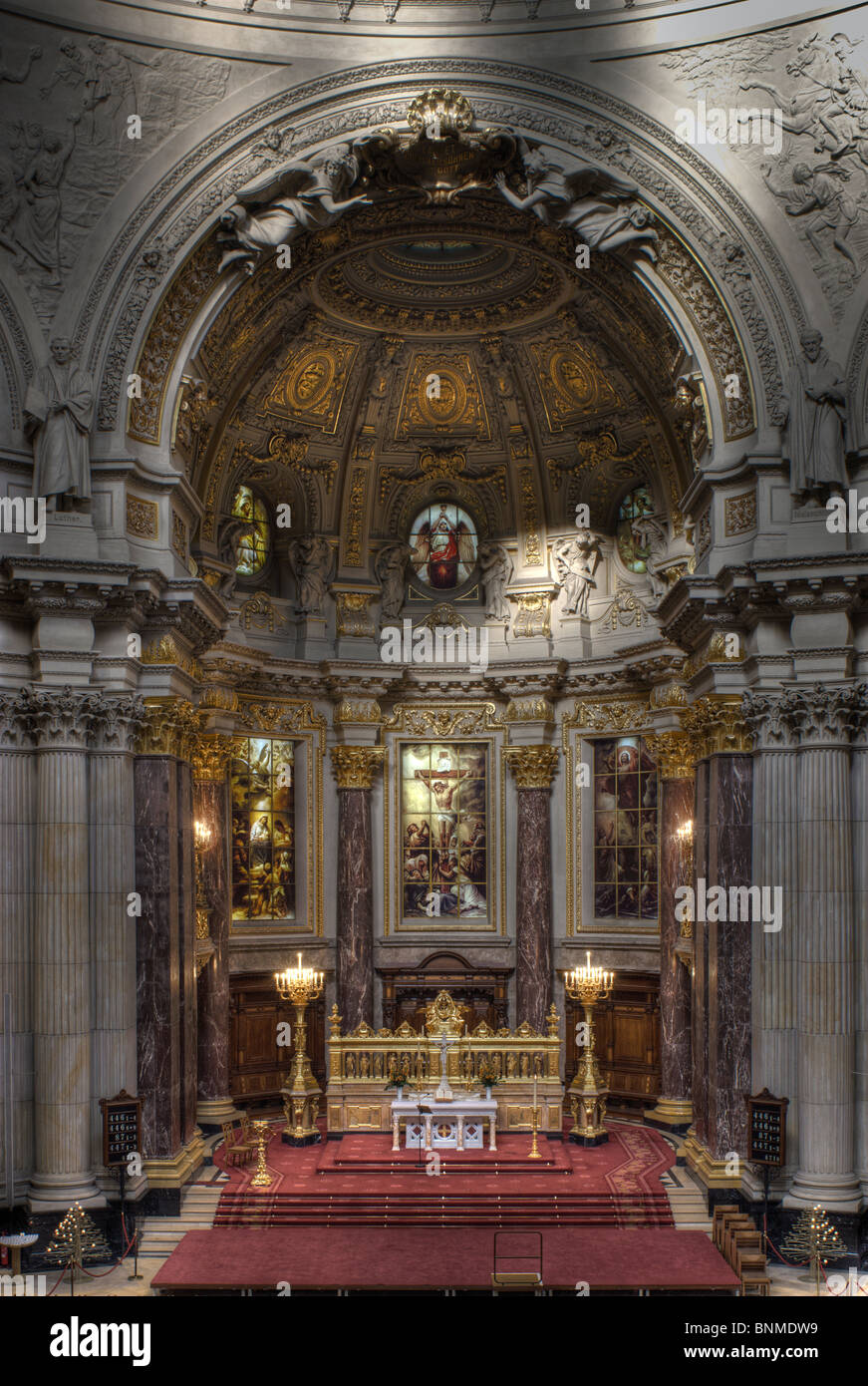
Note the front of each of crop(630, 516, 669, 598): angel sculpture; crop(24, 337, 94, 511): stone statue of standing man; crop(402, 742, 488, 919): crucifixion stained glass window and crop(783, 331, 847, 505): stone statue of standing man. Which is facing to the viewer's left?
the angel sculpture

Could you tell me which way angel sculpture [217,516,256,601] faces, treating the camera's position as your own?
facing to the right of the viewer

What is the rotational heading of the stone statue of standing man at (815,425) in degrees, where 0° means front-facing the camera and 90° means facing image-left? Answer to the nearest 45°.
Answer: approximately 0°

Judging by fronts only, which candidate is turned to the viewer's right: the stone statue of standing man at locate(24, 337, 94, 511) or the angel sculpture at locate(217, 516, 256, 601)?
the angel sculpture

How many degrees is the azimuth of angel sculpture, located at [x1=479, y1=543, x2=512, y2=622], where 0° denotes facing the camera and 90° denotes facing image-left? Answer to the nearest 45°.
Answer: approximately 0°

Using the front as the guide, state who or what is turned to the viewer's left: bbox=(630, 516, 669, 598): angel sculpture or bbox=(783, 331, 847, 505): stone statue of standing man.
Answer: the angel sculpture
